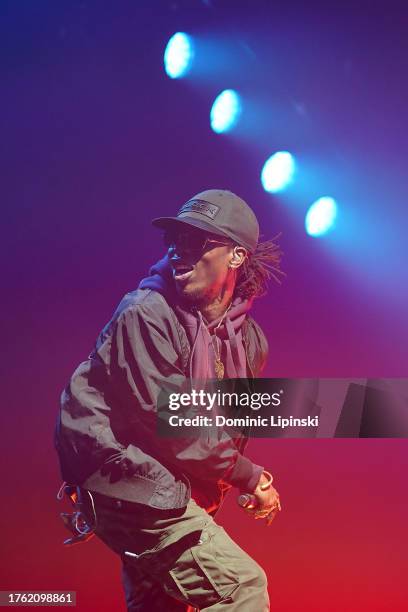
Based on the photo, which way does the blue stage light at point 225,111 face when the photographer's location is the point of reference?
facing the viewer and to the right of the viewer

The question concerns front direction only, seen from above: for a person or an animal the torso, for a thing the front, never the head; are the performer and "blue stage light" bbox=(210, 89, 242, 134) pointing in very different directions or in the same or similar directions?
same or similar directions
